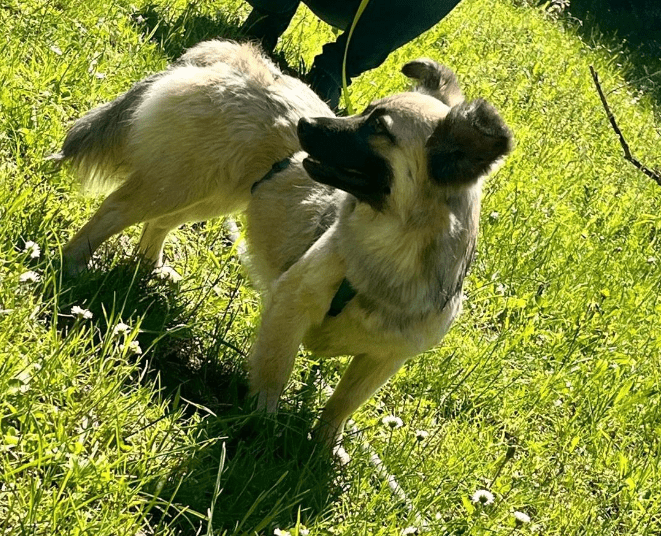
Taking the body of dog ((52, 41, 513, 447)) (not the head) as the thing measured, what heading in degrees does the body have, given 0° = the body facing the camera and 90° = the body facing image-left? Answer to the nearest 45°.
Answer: approximately 315°

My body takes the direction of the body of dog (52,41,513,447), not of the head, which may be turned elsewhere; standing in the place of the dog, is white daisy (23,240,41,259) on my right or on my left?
on my right

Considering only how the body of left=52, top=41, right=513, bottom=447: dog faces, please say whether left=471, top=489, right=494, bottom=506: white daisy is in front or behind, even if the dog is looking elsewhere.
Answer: in front

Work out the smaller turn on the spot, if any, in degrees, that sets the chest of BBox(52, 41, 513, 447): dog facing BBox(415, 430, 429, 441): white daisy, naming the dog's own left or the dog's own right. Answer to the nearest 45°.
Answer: approximately 45° to the dog's own left
